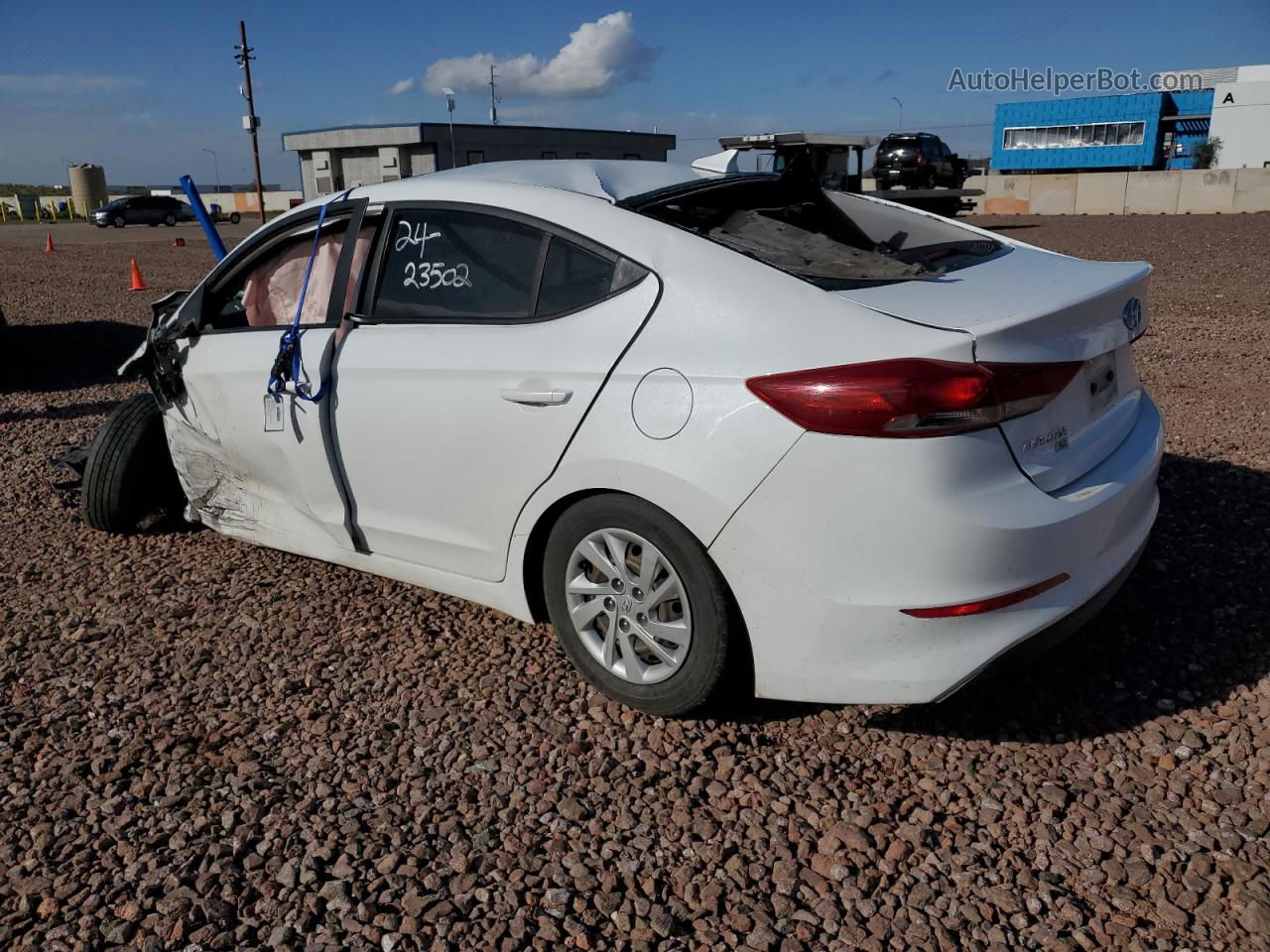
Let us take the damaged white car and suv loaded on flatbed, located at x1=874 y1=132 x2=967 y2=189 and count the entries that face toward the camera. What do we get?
0

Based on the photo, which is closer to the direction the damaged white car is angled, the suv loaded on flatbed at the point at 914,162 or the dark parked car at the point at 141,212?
the dark parked car

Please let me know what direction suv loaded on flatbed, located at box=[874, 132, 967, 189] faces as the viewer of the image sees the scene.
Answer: facing away from the viewer and to the right of the viewer

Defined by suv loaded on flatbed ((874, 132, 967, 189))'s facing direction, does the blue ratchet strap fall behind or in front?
behind

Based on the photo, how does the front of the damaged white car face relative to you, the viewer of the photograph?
facing away from the viewer and to the left of the viewer

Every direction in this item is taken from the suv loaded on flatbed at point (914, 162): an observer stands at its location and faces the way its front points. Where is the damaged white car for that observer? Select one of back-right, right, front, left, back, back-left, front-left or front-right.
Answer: back-right
